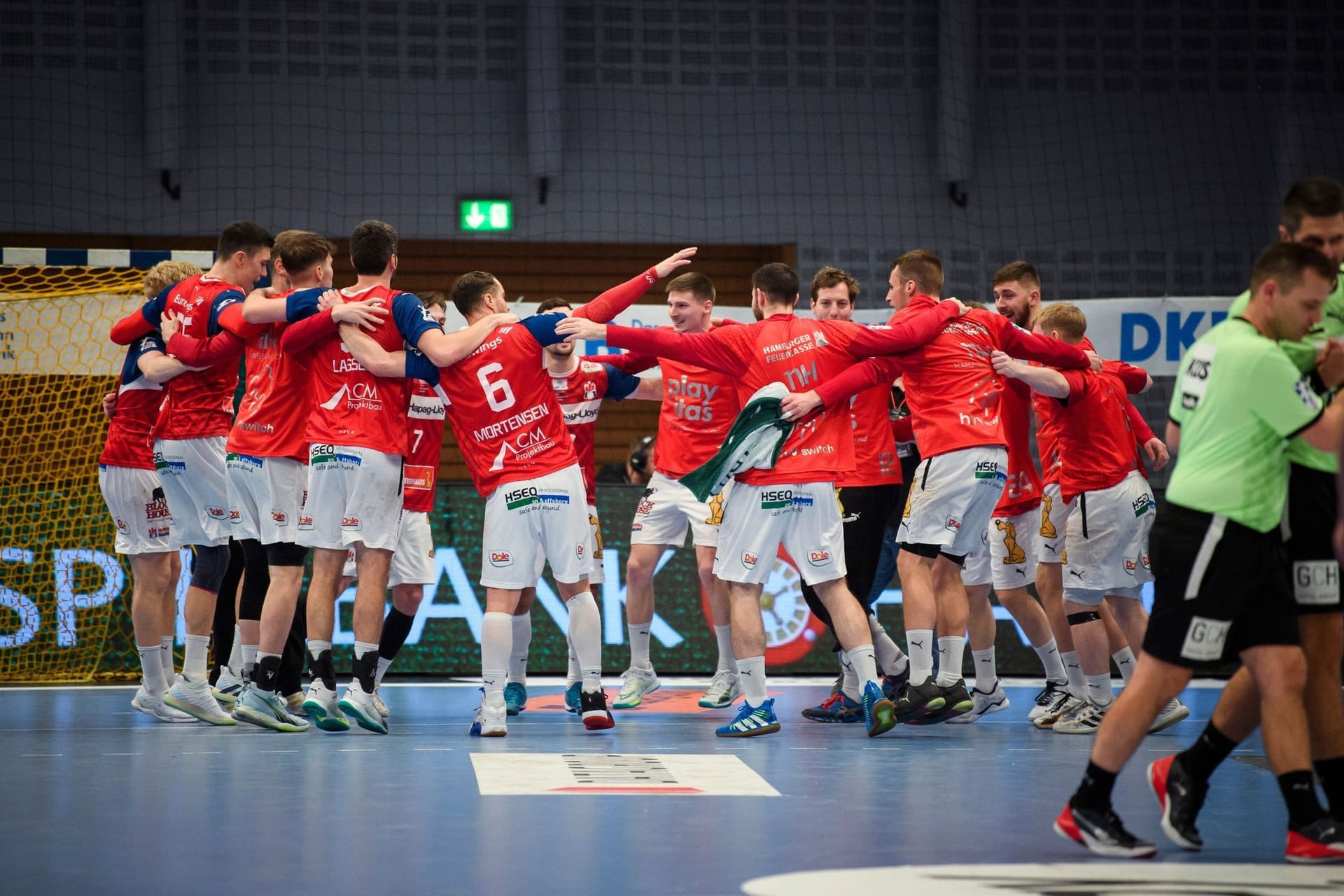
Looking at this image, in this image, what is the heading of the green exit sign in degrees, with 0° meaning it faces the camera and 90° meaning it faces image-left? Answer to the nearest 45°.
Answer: approximately 0°

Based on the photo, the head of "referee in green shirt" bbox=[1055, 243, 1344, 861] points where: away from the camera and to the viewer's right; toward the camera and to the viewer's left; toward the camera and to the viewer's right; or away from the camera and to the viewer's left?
toward the camera and to the viewer's right
